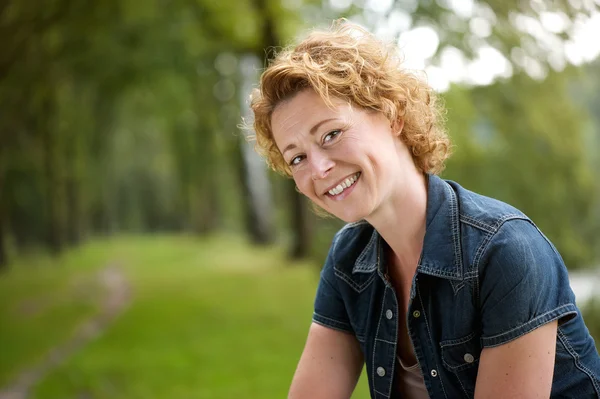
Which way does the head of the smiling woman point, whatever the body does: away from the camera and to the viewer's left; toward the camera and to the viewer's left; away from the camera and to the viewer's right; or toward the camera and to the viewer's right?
toward the camera and to the viewer's left

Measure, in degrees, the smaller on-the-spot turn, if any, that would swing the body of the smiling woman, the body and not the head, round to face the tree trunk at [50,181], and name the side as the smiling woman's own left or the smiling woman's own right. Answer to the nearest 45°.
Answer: approximately 90° to the smiling woman's own right

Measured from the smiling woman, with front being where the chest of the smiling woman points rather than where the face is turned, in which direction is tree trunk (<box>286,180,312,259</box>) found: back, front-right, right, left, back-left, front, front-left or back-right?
back-right

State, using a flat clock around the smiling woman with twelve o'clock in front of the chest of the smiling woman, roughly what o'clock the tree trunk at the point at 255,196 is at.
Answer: The tree trunk is roughly at 4 o'clock from the smiling woman.

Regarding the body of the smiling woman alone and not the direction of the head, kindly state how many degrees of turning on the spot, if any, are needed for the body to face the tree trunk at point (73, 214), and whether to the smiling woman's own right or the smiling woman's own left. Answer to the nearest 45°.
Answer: approximately 90° to the smiling woman's own right

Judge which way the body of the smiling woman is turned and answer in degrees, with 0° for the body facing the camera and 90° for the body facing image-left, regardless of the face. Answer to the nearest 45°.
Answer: approximately 45°

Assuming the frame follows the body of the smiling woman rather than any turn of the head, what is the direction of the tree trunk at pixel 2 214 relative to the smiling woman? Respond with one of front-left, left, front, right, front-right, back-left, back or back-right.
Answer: right
